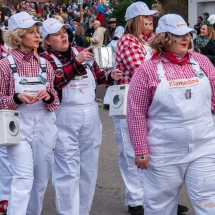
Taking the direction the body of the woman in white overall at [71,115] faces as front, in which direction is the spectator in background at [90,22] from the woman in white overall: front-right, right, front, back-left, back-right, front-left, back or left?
back-left

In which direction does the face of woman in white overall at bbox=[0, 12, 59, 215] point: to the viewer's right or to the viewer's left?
to the viewer's right

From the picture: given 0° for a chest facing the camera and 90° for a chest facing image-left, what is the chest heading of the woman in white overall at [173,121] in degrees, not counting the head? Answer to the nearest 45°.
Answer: approximately 315°

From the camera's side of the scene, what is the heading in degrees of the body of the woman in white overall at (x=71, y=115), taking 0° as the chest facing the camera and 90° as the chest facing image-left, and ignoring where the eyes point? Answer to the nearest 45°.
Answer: approximately 315°

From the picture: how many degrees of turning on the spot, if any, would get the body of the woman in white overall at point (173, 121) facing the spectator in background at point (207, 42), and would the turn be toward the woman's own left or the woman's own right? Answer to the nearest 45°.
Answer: approximately 135° to the woman's own left

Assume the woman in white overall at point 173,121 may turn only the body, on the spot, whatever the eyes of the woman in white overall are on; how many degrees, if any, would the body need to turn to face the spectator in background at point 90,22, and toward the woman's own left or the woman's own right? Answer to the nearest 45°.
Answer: approximately 135° to the woman's own left

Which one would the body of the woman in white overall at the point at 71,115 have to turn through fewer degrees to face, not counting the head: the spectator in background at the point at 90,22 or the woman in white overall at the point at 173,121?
the woman in white overall
